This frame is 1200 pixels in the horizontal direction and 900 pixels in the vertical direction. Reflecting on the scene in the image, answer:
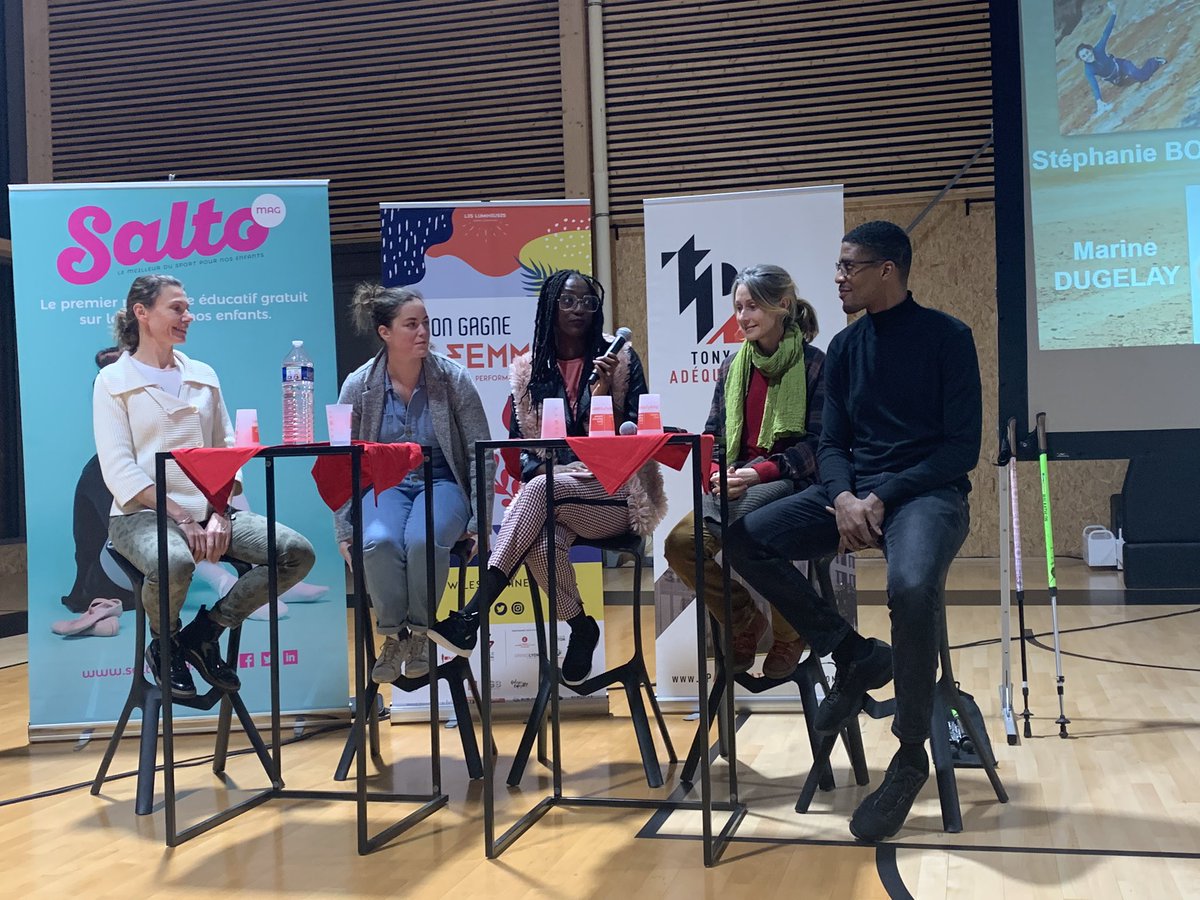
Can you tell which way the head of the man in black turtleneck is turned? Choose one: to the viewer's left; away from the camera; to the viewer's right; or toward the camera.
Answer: to the viewer's left

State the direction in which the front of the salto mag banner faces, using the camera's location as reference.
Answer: facing the viewer

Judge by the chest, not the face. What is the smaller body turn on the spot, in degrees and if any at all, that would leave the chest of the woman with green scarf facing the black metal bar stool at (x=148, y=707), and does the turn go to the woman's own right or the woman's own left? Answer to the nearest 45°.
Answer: approximately 45° to the woman's own right

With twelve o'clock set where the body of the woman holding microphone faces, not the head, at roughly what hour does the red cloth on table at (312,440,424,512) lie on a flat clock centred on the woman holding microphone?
The red cloth on table is roughly at 2 o'clock from the woman holding microphone.

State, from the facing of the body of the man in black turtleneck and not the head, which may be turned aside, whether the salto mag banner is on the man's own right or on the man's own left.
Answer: on the man's own right

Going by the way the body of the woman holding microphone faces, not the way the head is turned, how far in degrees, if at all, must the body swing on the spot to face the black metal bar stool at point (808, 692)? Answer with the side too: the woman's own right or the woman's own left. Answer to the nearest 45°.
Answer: approximately 90° to the woman's own left

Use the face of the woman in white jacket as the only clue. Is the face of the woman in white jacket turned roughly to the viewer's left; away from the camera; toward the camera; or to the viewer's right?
to the viewer's right

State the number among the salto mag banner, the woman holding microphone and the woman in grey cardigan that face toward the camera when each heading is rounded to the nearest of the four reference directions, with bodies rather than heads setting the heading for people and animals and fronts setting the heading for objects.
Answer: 3

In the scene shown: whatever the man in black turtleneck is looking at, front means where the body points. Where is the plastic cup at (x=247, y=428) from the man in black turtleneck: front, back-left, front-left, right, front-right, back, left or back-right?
front-right

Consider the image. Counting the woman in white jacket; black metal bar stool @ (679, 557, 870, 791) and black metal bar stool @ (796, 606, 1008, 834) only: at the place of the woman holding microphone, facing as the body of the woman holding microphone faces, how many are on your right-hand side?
1

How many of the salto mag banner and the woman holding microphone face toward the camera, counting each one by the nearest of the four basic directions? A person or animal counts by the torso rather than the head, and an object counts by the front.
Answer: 2

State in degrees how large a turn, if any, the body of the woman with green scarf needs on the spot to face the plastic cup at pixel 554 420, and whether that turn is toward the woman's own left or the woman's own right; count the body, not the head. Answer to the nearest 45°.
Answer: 0° — they already face it

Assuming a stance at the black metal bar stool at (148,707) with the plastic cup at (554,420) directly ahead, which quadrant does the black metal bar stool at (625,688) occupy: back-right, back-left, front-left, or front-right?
front-left

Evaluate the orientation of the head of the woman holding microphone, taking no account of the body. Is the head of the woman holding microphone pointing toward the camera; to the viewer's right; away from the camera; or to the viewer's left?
toward the camera

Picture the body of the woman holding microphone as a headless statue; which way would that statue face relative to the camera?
toward the camera

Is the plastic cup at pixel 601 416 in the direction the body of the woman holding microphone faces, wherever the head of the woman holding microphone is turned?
yes
